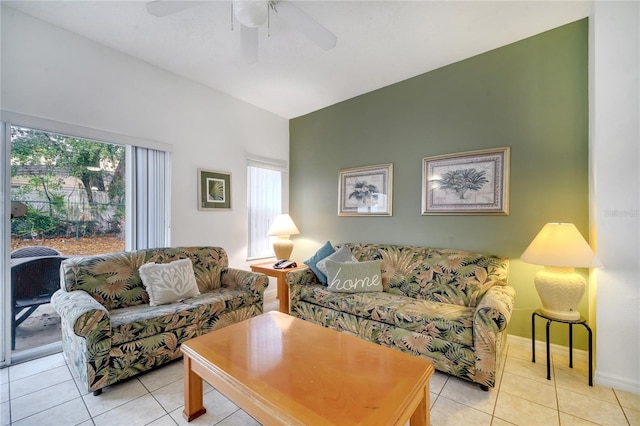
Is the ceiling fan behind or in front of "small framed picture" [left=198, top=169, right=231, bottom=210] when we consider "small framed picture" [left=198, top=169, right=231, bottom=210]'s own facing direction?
in front

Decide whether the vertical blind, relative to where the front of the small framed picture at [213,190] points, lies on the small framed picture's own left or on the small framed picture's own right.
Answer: on the small framed picture's own right

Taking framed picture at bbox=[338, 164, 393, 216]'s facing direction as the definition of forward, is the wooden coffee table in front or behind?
in front

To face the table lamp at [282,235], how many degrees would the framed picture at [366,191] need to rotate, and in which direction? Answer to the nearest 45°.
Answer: approximately 45° to its right

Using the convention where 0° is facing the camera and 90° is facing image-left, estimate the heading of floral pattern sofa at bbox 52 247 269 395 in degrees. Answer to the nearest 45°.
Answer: approximately 315°

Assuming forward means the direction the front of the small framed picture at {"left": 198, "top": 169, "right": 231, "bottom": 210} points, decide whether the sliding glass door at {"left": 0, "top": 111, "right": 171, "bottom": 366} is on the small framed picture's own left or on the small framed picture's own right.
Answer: on the small framed picture's own right

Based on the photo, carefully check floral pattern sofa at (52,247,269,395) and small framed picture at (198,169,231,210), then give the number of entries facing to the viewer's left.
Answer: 0

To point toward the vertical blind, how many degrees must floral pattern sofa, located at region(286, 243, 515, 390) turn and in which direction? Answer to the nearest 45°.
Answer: approximately 45° to its right

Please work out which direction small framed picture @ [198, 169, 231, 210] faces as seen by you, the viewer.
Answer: facing the viewer and to the right of the viewer
